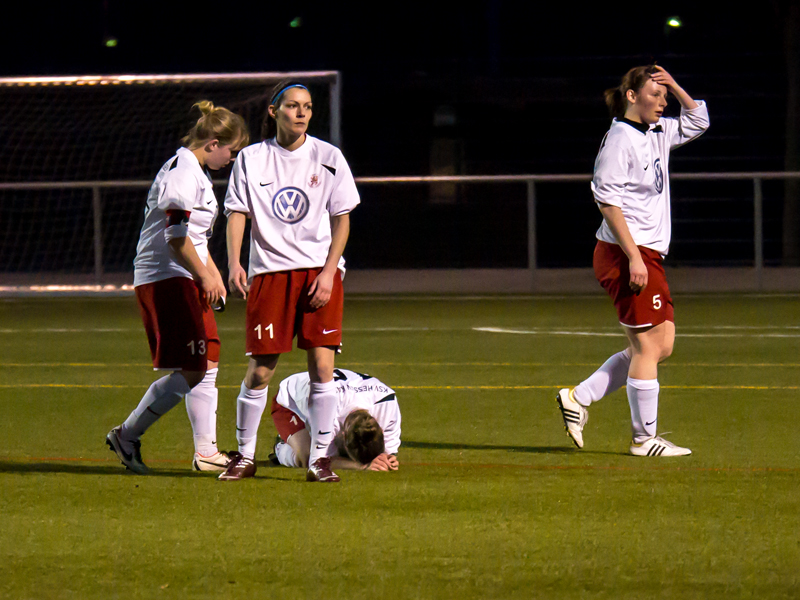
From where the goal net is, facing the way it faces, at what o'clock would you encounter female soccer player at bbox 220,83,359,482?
The female soccer player is roughly at 12 o'clock from the goal net.

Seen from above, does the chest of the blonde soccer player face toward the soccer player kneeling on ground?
yes

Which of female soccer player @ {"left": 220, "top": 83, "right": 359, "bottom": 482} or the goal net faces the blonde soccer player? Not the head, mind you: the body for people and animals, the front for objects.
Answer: the goal net

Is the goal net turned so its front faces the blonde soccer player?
yes

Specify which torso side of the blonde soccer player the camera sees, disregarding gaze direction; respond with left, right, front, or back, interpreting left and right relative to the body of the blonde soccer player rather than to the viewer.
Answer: right

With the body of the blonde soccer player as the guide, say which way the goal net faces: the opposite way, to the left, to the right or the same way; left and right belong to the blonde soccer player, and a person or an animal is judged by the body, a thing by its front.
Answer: to the right

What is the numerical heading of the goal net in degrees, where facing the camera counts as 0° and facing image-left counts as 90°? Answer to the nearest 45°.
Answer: approximately 0°

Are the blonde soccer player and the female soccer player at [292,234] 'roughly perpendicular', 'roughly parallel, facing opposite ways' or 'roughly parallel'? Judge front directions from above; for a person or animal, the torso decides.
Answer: roughly perpendicular
